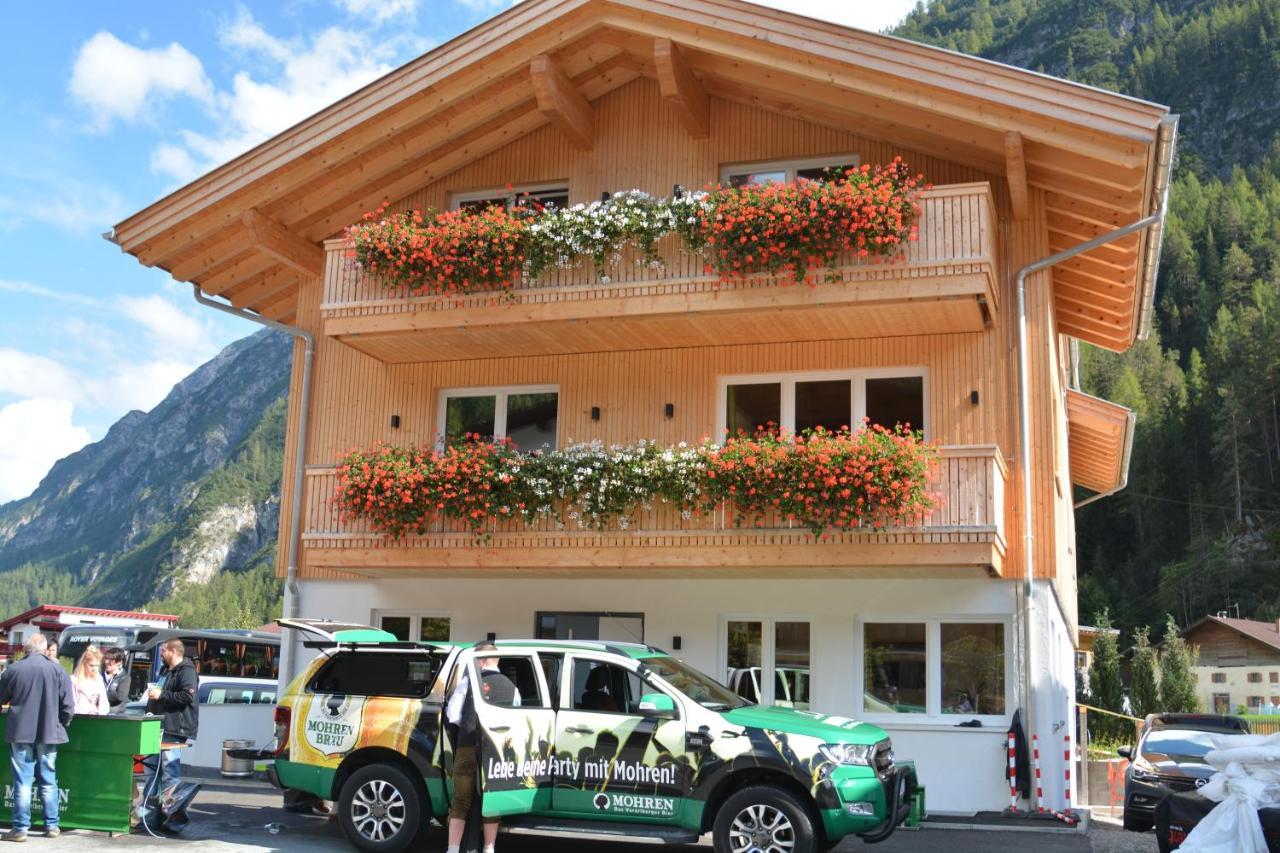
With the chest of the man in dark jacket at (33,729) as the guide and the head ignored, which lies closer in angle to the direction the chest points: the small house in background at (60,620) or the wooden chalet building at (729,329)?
the small house in background

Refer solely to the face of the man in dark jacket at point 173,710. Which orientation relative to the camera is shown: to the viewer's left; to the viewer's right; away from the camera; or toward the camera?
to the viewer's left

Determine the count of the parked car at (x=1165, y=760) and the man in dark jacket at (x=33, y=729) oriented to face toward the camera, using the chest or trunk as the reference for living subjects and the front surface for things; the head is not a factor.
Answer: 1

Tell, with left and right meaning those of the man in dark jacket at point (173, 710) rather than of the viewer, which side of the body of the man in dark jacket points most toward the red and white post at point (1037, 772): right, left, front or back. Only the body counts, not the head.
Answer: back

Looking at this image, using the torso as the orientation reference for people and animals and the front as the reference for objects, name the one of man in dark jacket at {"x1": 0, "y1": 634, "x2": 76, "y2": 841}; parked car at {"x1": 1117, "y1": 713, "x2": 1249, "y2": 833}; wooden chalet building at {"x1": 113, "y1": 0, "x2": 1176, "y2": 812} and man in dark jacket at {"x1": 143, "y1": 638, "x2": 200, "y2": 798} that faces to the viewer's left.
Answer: man in dark jacket at {"x1": 143, "y1": 638, "x2": 200, "y2": 798}

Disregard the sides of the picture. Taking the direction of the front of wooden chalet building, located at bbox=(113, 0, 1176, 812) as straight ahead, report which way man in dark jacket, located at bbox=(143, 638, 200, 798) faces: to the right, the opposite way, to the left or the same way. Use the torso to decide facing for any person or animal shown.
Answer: to the right

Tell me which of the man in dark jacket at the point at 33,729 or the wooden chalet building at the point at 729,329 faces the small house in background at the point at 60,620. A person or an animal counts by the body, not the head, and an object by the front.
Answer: the man in dark jacket

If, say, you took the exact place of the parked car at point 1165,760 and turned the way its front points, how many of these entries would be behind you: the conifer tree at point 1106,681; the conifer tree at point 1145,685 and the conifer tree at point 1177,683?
3

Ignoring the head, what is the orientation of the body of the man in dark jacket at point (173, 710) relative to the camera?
to the viewer's left

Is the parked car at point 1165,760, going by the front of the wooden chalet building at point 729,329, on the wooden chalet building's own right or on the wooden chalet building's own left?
on the wooden chalet building's own left

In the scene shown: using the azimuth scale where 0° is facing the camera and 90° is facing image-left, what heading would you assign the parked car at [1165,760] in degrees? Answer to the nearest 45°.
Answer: approximately 0°

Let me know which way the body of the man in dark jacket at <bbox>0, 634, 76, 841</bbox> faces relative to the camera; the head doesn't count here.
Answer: away from the camera

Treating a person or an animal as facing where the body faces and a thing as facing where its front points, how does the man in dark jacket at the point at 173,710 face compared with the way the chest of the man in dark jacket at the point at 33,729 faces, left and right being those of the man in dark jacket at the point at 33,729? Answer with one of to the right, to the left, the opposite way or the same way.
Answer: to the left

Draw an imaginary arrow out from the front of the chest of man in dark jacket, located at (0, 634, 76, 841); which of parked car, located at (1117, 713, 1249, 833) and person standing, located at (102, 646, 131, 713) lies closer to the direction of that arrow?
the person standing

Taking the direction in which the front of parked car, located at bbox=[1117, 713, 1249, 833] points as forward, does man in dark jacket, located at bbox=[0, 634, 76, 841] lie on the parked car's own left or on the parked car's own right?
on the parked car's own right
